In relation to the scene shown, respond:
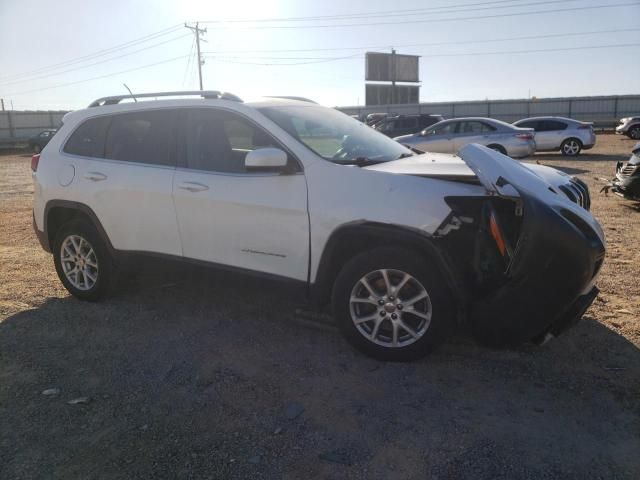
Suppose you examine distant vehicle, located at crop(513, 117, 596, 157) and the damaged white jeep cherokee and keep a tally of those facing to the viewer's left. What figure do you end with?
1

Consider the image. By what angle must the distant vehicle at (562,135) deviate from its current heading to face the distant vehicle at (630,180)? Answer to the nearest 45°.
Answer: approximately 90° to its left

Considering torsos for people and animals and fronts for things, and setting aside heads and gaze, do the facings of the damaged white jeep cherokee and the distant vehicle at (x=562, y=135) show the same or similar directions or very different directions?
very different directions

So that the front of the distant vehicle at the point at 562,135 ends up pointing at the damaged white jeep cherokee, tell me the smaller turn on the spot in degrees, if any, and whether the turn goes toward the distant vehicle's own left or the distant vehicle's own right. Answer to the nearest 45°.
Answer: approximately 90° to the distant vehicle's own left

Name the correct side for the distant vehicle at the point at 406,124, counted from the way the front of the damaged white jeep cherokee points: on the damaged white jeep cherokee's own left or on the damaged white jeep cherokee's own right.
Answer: on the damaged white jeep cherokee's own left

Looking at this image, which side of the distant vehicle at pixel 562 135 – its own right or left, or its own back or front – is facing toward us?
left

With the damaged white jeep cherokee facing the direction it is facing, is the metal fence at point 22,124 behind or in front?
behind
